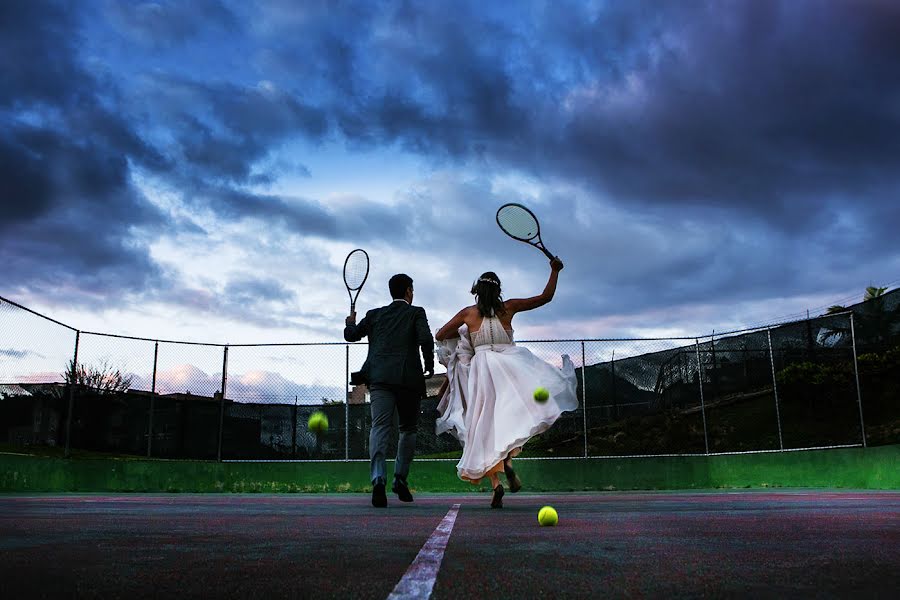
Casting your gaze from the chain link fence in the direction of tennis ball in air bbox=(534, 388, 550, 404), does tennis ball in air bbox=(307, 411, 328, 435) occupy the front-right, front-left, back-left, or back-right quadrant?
front-right

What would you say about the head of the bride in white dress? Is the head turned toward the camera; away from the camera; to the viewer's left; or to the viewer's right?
away from the camera

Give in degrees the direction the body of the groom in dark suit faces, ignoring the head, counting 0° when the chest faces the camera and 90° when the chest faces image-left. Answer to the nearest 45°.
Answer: approximately 180°

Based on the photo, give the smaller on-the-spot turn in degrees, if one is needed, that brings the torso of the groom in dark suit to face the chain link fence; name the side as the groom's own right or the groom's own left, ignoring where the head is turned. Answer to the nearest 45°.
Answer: approximately 45° to the groom's own right

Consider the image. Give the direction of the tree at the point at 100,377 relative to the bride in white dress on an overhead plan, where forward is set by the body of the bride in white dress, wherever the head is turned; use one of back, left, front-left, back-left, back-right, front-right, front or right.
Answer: front-left

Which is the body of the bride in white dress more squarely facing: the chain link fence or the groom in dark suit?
the chain link fence

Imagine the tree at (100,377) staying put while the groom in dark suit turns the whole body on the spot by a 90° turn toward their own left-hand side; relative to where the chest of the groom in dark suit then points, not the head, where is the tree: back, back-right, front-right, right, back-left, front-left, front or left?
front-right

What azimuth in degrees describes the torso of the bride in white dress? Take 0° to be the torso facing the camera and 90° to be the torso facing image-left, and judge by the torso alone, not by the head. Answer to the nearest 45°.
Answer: approximately 180°

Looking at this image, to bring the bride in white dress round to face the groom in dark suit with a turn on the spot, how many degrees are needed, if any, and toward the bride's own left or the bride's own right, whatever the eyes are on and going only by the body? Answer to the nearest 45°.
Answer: approximately 135° to the bride's own left

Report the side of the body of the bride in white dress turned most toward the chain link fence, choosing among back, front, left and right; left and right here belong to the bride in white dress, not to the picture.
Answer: front
